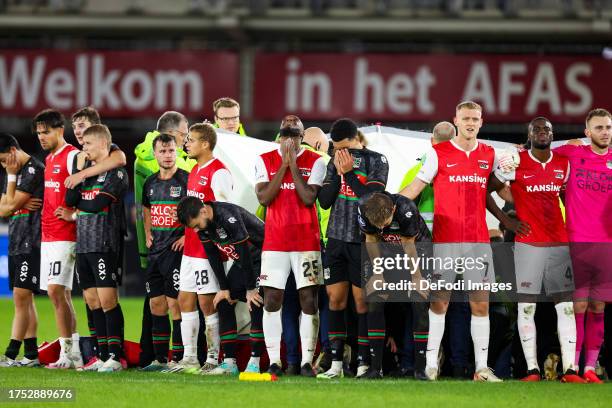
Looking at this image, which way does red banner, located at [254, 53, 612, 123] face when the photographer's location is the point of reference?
facing the viewer

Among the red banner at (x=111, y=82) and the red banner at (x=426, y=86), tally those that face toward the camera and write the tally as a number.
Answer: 2

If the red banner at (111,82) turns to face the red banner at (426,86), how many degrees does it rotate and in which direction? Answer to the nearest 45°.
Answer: approximately 90° to its left

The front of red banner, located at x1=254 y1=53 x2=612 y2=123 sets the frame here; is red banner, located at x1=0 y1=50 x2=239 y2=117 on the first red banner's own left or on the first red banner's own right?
on the first red banner's own right

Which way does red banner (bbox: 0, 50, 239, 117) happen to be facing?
toward the camera
